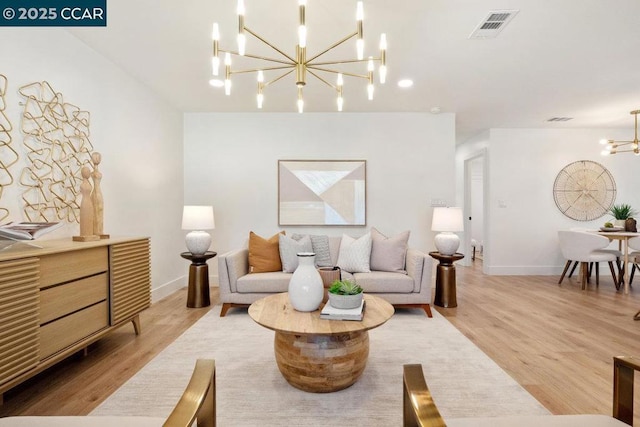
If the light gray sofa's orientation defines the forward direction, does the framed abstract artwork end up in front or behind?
behind

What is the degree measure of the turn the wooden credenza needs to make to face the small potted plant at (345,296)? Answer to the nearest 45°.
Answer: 0° — it already faces it

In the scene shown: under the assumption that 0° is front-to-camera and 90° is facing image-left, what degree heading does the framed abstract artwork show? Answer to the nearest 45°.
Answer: approximately 0°

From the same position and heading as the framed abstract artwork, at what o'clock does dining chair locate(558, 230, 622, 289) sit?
The dining chair is roughly at 9 o'clock from the framed abstract artwork.

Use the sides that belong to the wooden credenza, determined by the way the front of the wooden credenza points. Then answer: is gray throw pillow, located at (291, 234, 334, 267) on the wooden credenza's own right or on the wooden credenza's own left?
on the wooden credenza's own left

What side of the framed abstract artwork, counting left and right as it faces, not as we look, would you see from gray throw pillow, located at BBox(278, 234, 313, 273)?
front

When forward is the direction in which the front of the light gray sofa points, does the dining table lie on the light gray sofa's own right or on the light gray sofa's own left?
on the light gray sofa's own left

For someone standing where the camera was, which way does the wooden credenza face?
facing the viewer and to the right of the viewer

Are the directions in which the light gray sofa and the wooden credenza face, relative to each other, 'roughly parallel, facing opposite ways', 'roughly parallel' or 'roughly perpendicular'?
roughly perpendicular

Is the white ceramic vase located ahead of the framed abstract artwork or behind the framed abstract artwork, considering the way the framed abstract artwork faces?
ahead

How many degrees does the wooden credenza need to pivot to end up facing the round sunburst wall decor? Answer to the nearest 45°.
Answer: approximately 45° to its left

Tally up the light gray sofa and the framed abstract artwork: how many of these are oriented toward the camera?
2

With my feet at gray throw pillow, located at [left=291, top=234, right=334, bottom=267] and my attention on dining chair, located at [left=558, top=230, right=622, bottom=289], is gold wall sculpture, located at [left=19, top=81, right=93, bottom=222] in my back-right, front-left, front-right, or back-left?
back-right
